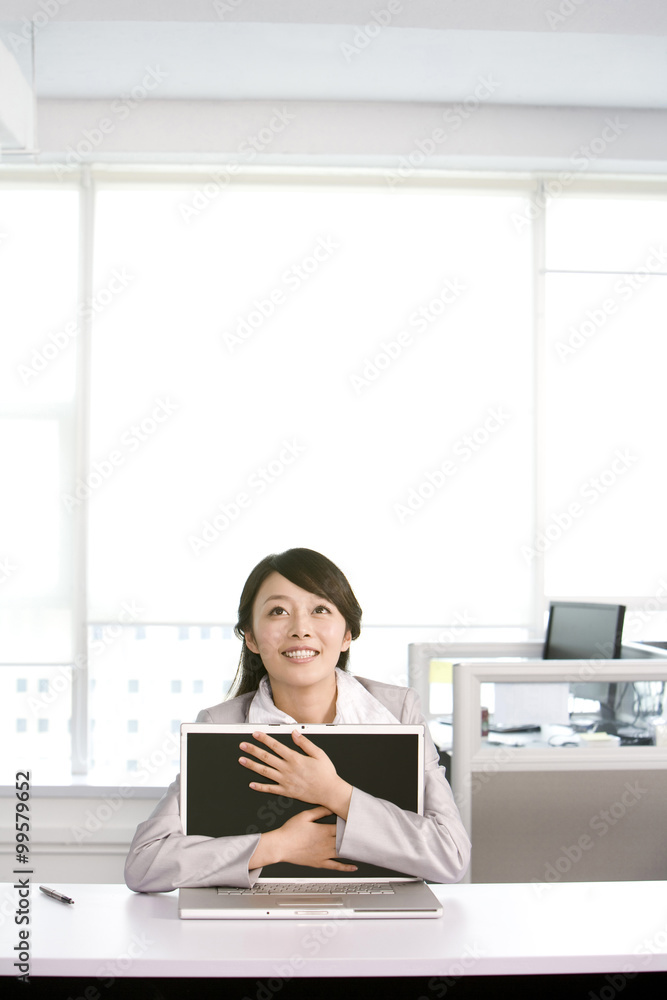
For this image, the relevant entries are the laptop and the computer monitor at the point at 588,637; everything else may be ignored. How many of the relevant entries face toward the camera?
2

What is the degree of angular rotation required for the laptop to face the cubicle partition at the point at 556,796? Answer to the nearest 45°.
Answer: approximately 135° to its left

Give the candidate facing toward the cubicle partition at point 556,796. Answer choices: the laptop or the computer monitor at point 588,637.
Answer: the computer monitor

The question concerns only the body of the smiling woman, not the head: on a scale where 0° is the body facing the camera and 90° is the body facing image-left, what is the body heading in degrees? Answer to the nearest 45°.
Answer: approximately 0°

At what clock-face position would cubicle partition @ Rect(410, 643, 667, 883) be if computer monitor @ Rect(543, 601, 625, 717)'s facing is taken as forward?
The cubicle partition is roughly at 12 o'clock from the computer monitor.

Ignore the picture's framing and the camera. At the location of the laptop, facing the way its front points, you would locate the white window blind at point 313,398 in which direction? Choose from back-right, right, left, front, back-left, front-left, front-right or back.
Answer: back

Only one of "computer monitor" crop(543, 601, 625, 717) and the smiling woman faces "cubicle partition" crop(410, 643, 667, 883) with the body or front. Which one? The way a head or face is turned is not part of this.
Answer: the computer monitor

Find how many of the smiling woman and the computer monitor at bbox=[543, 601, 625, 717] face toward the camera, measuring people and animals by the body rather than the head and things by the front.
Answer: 2
